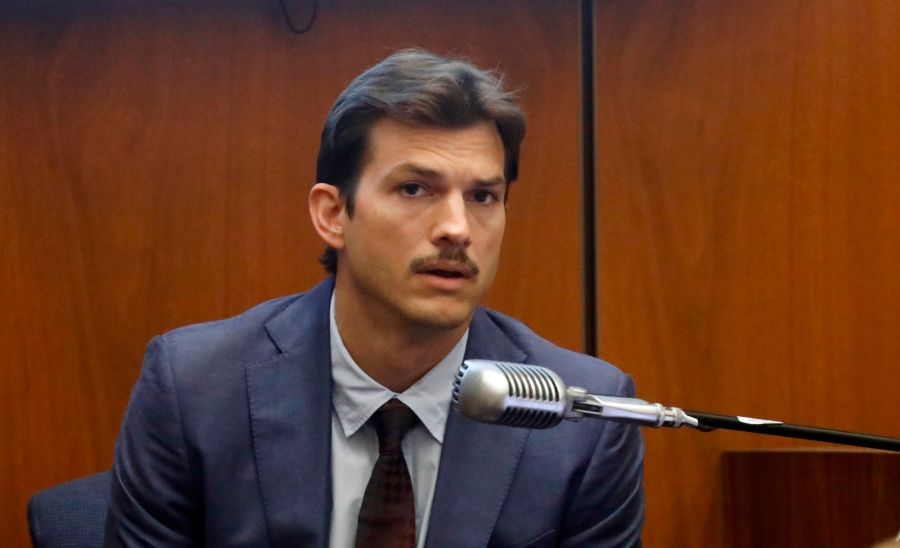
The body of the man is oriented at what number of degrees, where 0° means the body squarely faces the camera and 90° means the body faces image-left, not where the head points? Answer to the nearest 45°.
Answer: approximately 0°
